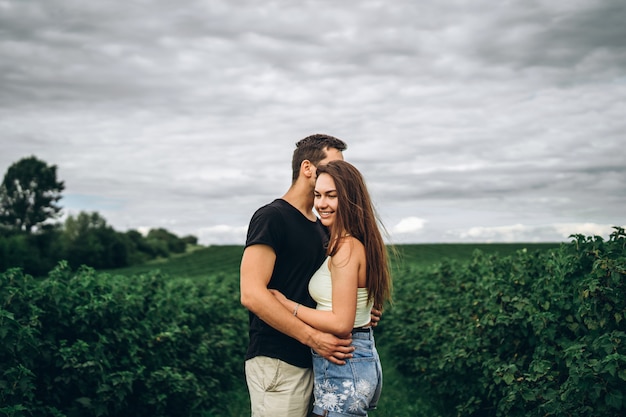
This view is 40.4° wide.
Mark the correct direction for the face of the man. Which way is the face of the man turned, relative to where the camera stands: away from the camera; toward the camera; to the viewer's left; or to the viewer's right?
to the viewer's right

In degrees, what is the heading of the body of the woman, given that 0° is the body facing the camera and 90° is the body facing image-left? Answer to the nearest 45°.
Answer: approximately 90°

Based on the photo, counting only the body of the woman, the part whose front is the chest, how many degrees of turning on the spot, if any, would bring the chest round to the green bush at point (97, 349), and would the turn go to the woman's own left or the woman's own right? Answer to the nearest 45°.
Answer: approximately 45° to the woman's own right
